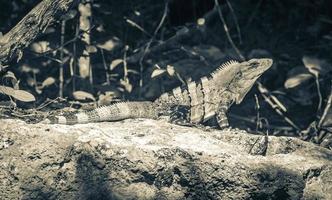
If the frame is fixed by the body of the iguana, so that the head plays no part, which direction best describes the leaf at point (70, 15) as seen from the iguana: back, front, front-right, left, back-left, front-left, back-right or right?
back

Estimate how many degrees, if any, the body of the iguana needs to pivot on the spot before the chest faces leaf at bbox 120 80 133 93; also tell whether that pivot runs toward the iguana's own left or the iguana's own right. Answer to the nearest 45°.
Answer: approximately 135° to the iguana's own left

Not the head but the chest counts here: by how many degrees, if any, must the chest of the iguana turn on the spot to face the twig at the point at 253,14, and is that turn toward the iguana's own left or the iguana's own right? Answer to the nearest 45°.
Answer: approximately 45° to the iguana's own left

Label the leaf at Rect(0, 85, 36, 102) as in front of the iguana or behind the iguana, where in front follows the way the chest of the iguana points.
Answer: behind

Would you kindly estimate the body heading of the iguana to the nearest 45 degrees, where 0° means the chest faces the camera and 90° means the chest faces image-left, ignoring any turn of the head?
approximately 270°

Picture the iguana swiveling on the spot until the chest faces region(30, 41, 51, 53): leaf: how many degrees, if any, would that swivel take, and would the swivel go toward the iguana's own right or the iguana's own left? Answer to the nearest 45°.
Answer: approximately 180°

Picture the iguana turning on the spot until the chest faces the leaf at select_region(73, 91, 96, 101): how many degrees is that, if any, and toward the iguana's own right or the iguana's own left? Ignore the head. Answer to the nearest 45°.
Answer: approximately 180°

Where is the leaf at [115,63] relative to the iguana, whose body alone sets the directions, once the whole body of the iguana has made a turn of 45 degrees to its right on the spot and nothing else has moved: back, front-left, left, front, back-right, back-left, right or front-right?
back

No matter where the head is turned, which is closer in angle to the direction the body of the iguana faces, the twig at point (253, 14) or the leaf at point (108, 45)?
the twig

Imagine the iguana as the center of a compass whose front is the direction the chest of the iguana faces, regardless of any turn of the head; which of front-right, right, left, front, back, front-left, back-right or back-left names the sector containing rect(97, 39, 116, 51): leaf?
back-left

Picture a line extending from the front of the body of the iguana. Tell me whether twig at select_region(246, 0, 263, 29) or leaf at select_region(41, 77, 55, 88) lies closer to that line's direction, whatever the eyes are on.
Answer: the twig

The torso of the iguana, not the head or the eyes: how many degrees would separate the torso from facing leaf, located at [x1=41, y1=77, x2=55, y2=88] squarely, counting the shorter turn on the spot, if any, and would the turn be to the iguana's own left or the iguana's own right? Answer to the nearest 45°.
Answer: approximately 180°

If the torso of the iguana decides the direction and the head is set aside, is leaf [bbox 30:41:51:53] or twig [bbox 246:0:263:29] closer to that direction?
the twig

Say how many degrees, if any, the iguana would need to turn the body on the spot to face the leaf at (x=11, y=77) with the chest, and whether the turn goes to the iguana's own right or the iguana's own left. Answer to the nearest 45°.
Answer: approximately 180°

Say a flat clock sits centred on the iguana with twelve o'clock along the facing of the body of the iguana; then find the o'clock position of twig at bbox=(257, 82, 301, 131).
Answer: The twig is roughly at 11 o'clock from the iguana.
